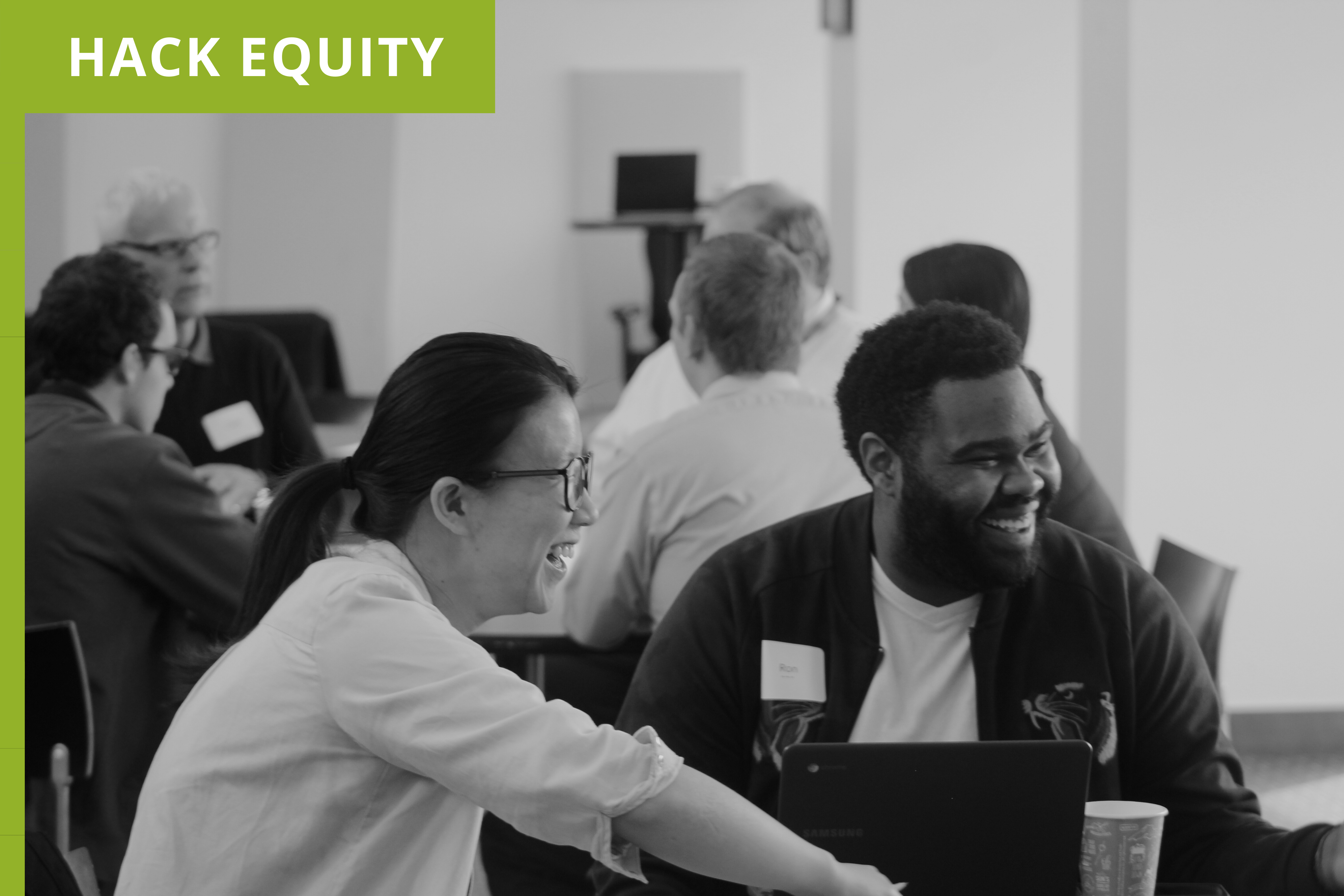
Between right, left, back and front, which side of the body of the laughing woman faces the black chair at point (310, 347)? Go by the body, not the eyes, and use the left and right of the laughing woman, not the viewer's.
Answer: left

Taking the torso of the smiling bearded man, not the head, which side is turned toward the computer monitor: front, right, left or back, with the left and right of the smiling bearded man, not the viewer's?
back

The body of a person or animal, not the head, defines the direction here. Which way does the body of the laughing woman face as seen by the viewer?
to the viewer's right

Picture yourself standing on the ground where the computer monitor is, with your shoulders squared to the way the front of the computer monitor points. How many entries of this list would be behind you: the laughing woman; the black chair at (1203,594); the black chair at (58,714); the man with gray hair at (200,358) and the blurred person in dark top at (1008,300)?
0

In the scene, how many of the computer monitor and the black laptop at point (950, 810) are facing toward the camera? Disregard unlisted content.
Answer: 1

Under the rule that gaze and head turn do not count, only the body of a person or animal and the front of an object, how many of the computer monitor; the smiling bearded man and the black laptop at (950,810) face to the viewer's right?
0

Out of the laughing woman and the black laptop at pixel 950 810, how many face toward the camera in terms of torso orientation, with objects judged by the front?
0

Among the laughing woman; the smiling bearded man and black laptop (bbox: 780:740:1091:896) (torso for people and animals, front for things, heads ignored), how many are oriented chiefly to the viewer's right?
1

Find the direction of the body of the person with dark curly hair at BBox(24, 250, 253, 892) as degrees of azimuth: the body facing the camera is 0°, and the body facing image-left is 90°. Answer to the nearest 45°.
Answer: approximately 225°

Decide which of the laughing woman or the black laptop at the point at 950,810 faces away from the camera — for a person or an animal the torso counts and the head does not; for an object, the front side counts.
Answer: the black laptop

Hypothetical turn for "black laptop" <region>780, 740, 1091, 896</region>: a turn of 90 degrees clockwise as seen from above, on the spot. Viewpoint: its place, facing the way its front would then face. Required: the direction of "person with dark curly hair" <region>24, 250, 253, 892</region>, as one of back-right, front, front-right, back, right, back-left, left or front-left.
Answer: back-left

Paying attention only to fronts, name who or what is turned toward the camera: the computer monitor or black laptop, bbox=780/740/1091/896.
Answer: the computer monitor

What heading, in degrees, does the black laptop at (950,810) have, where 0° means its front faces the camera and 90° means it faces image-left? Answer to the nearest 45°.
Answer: approximately 180°

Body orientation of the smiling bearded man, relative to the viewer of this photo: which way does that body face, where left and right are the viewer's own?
facing the viewer

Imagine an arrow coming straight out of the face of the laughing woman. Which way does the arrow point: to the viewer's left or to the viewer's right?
to the viewer's right
